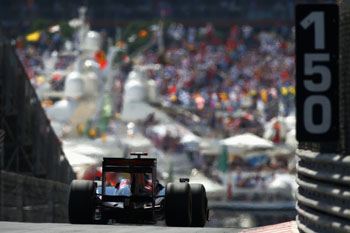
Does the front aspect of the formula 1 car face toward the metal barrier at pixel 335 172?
no

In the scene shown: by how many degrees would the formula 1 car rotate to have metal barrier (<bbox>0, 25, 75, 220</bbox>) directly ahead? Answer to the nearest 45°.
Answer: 0° — it already faces it

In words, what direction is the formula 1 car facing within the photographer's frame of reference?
facing away from the viewer
